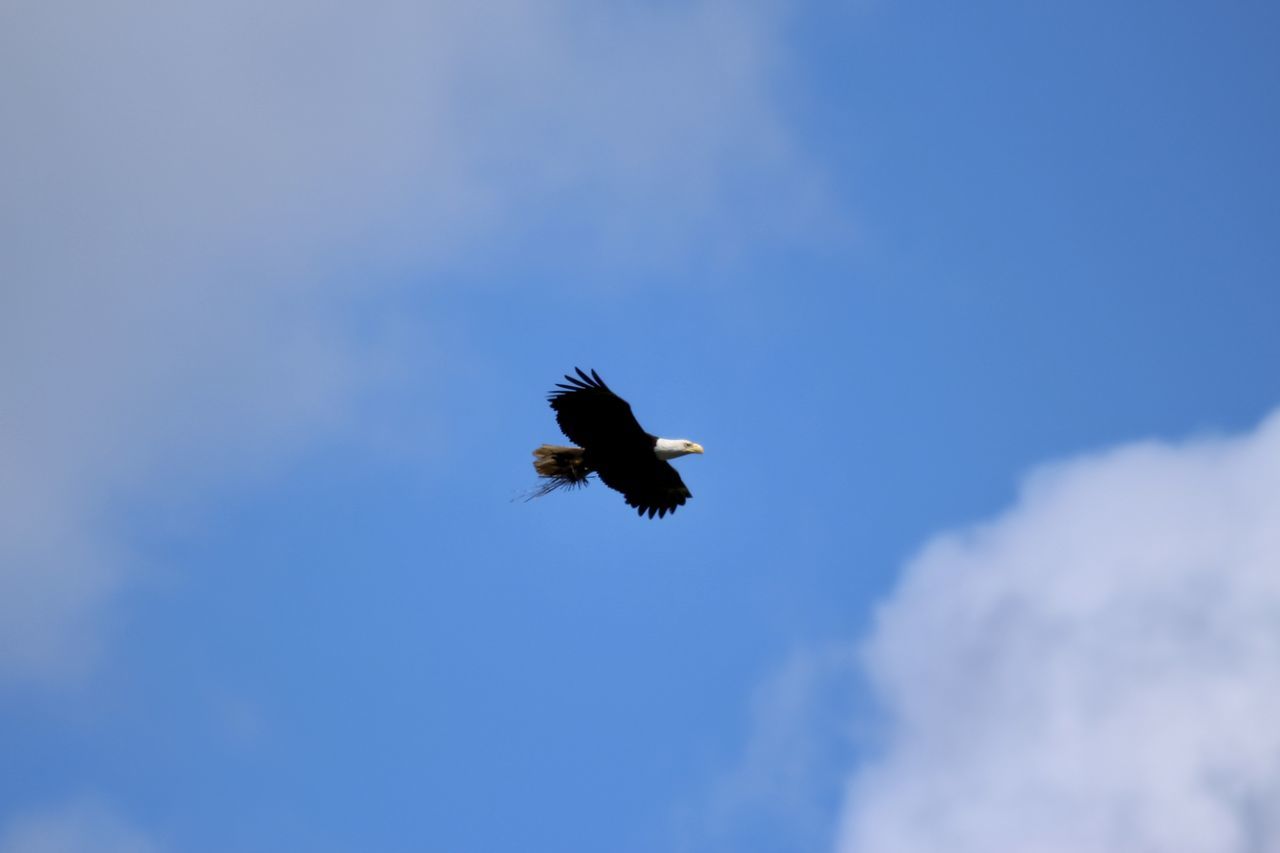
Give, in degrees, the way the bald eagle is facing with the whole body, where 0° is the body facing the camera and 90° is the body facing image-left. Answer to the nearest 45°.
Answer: approximately 270°
